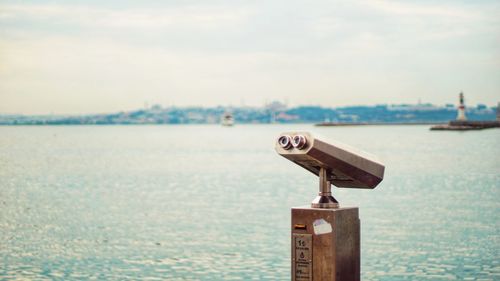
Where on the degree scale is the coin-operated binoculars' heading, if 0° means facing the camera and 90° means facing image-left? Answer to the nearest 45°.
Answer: approximately 225°
